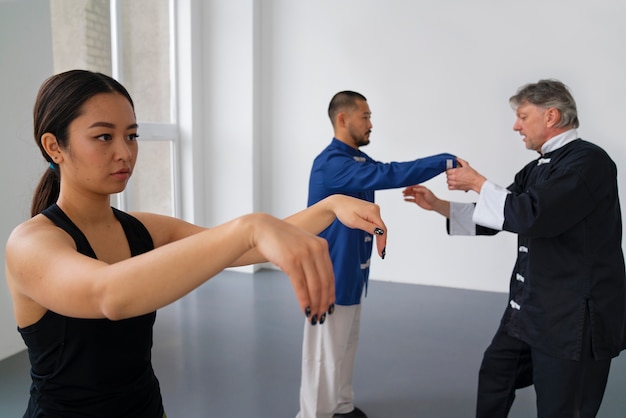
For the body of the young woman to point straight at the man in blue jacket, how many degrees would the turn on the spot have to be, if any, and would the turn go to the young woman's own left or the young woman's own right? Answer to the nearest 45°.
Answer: approximately 90° to the young woman's own left

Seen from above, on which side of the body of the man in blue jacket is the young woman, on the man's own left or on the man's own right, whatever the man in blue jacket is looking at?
on the man's own right

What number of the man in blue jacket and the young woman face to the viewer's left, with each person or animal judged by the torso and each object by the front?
0

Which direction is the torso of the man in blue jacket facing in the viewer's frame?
to the viewer's right

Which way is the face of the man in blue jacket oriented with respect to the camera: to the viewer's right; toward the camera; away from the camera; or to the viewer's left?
to the viewer's right

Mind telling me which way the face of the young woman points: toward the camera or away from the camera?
toward the camera
